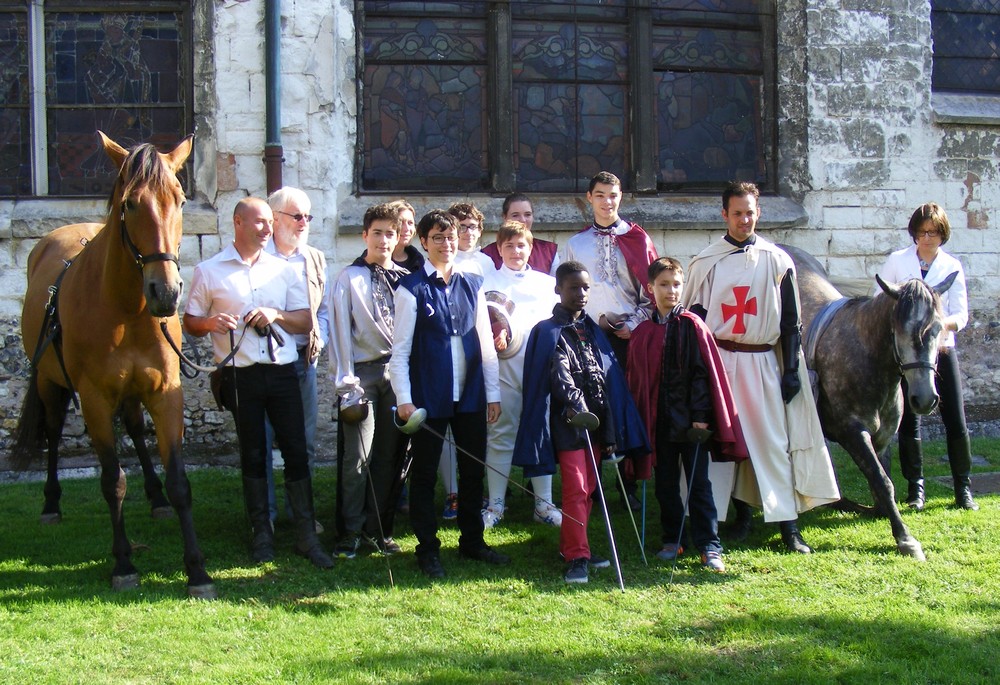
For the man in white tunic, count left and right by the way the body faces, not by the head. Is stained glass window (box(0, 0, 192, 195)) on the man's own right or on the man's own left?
on the man's own right

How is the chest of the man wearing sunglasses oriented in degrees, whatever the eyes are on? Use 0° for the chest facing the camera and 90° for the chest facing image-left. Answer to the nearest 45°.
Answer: approximately 315°

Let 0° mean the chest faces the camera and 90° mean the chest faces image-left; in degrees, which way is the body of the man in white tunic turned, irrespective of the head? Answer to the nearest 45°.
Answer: approximately 0°

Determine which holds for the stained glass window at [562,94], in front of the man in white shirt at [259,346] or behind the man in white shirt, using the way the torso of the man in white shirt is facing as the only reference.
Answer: behind

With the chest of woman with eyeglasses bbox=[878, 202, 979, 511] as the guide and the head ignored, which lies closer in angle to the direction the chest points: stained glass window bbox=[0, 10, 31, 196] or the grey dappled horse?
the grey dappled horse

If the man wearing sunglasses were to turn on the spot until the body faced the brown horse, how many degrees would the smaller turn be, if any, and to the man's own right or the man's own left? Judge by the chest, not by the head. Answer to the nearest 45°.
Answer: approximately 90° to the man's own right

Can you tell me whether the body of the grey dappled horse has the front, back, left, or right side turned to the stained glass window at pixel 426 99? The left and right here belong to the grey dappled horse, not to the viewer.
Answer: back

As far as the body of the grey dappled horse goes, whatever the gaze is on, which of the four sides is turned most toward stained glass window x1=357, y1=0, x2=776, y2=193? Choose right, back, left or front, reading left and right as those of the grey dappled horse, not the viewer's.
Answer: back
